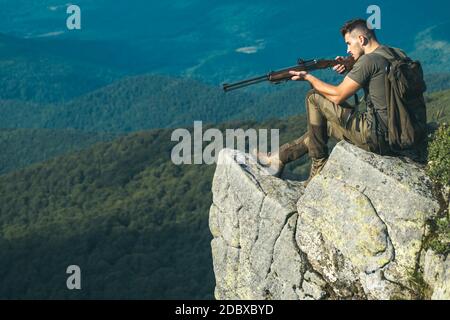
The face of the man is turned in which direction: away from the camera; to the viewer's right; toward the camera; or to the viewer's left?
to the viewer's left

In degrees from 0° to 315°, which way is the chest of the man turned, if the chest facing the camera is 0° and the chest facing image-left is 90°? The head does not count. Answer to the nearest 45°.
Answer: approximately 90°
